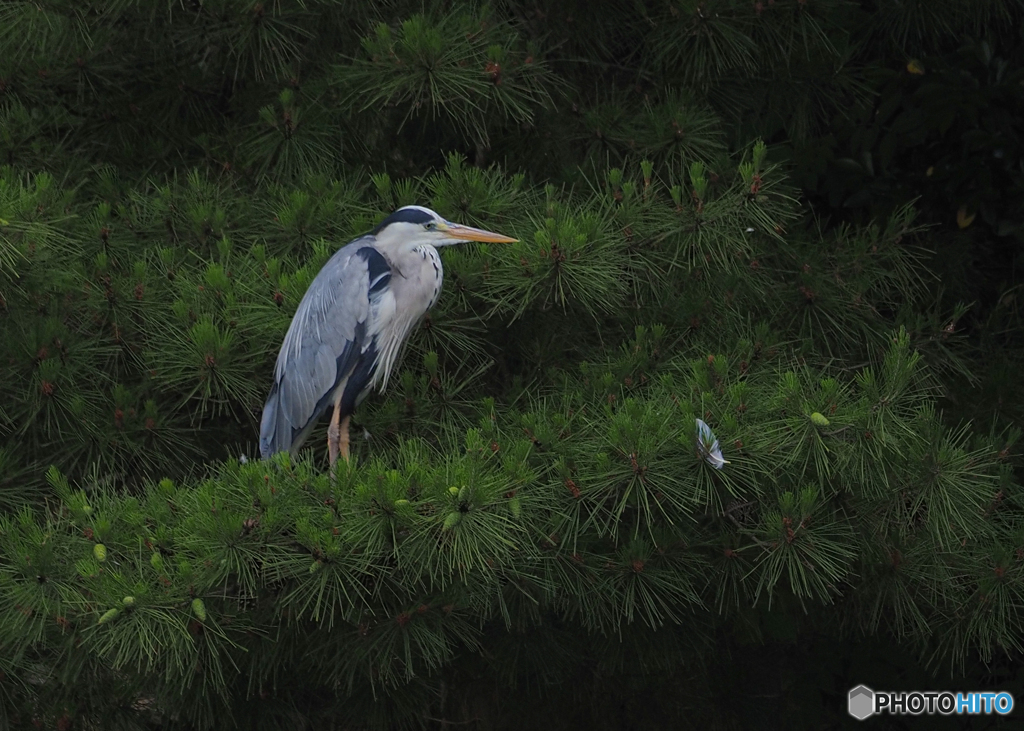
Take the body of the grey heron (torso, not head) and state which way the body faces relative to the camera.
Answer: to the viewer's right
